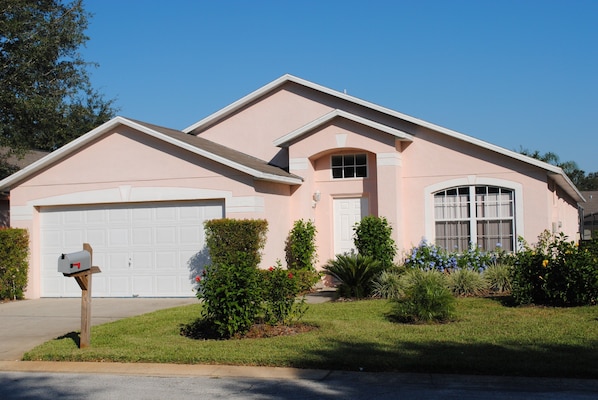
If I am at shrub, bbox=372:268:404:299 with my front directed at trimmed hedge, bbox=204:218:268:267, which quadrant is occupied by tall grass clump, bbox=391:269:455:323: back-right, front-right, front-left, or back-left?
back-left

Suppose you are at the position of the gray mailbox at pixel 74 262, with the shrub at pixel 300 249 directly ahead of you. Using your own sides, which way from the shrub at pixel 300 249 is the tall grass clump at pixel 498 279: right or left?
right

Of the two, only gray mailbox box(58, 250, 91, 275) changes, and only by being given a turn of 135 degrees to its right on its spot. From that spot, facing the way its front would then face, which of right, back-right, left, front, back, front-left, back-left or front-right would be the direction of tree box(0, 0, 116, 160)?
front

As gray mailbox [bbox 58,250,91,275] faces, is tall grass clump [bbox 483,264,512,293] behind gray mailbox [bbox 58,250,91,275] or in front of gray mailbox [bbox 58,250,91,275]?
behind

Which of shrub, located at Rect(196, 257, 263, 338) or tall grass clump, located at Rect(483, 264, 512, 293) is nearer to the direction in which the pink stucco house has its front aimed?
the shrub

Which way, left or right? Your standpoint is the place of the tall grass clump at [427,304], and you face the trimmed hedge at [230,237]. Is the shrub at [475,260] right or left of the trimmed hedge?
right

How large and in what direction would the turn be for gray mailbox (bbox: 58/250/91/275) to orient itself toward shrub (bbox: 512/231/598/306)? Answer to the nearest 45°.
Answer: approximately 135° to its left

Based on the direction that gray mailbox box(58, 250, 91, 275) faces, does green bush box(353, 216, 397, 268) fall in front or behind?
behind

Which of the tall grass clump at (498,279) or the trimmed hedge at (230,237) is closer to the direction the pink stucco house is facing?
the trimmed hedge

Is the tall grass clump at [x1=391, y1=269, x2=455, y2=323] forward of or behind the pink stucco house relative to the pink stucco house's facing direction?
forward

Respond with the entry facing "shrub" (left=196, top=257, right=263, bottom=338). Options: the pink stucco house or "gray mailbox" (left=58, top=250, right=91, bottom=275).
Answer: the pink stucco house

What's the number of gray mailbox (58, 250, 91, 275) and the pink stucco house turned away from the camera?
0

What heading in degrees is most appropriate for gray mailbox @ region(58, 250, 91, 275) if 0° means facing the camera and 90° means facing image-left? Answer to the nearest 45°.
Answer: approximately 45°

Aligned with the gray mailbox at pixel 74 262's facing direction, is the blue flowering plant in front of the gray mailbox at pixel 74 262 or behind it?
behind

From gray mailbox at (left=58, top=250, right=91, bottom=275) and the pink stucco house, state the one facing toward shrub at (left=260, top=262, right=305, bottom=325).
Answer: the pink stucco house

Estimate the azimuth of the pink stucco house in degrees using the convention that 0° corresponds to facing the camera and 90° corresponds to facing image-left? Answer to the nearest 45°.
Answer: approximately 0°
